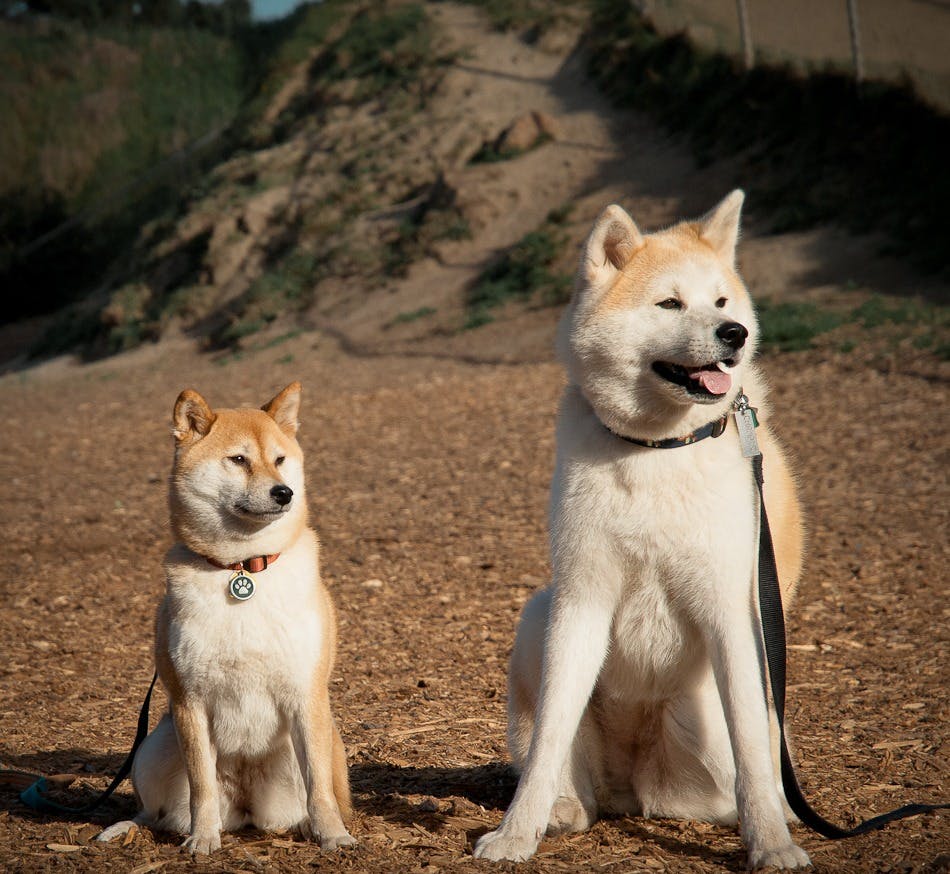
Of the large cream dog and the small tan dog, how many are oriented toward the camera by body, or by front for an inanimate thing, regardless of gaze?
2

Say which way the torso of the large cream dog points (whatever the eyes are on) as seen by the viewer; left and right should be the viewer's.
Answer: facing the viewer

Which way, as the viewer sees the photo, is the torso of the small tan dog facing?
toward the camera

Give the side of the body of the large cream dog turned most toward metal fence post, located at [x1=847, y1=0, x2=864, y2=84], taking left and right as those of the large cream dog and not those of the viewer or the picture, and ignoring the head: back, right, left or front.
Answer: back

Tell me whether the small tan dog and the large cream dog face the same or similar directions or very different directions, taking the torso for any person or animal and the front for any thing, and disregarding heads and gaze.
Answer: same or similar directions

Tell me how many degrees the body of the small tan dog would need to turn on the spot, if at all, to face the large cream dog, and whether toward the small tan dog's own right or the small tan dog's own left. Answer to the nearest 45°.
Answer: approximately 90° to the small tan dog's own left

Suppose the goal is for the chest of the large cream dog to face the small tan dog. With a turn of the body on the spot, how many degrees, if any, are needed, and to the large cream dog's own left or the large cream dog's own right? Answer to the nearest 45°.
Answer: approximately 90° to the large cream dog's own right

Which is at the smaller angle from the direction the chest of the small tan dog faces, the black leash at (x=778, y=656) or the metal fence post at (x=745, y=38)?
the black leash

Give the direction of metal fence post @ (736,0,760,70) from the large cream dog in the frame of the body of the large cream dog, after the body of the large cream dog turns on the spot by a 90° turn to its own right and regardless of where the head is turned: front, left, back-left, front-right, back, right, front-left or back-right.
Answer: right

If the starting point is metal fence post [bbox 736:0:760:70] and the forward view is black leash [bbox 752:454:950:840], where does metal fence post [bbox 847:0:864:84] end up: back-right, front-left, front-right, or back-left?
front-left
